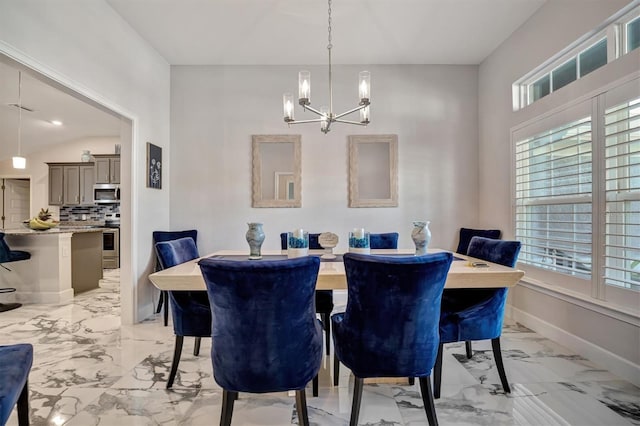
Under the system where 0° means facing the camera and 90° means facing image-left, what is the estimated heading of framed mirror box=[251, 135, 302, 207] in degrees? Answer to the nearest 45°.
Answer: approximately 0°

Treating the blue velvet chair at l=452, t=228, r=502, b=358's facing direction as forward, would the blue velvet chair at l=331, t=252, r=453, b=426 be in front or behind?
in front

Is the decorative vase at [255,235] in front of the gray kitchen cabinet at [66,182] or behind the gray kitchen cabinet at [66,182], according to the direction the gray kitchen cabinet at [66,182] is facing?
in front

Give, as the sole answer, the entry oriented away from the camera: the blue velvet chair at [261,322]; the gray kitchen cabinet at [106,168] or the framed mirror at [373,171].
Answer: the blue velvet chair

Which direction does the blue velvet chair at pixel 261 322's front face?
away from the camera

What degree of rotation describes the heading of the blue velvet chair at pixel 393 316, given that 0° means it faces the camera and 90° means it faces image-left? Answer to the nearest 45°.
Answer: approximately 180°

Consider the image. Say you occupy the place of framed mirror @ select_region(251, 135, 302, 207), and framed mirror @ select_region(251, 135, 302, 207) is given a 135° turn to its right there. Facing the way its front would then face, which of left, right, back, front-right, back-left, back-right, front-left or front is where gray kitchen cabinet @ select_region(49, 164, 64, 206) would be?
front

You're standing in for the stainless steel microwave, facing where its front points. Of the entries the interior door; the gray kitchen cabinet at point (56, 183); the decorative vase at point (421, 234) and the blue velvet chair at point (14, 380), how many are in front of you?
2

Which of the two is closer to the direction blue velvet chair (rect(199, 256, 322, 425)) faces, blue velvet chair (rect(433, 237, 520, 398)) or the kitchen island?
the kitchen island

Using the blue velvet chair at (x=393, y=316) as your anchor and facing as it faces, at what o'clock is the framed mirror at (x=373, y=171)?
The framed mirror is roughly at 12 o'clock from the blue velvet chair.

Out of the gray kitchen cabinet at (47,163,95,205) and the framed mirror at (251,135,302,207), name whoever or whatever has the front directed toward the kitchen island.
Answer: the gray kitchen cabinet
